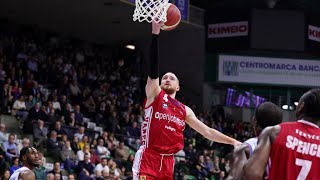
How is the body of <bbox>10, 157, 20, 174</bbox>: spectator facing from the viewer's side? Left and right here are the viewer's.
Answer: facing the viewer and to the right of the viewer

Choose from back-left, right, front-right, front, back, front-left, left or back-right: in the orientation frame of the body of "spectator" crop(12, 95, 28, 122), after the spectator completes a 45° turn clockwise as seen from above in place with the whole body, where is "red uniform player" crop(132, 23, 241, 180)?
front

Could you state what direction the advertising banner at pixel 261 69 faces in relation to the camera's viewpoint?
facing the viewer

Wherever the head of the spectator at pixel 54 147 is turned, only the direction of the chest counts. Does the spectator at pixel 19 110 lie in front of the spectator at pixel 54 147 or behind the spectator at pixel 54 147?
behind

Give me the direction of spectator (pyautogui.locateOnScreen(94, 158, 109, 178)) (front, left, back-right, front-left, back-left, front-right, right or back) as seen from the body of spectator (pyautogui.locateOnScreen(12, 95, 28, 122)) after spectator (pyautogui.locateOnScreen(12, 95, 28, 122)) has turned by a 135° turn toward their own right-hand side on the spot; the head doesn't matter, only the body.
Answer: back-left

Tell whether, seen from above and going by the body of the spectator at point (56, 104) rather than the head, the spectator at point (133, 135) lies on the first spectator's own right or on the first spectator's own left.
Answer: on the first spectator's own left

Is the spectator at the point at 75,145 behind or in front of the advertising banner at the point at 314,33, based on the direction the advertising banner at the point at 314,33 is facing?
in front

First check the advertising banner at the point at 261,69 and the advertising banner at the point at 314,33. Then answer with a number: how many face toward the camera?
2

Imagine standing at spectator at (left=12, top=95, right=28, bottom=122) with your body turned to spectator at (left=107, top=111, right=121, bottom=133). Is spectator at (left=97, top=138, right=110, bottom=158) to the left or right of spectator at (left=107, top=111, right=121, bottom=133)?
right

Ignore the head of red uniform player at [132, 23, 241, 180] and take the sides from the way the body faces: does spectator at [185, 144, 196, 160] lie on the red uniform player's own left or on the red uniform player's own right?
on the red uniform player's own left

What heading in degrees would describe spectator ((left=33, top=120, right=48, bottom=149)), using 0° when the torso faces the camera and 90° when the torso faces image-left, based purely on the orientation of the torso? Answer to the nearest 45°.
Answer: approximately 315°

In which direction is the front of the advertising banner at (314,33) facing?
toward the camera

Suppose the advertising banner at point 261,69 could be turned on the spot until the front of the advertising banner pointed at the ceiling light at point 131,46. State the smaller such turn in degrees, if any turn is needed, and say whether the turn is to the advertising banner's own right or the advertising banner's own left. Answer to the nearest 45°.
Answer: approximately 90° to the advertising banner's own right
